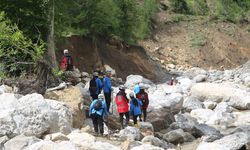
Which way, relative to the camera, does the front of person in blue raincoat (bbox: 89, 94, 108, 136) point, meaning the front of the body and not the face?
away from the camera

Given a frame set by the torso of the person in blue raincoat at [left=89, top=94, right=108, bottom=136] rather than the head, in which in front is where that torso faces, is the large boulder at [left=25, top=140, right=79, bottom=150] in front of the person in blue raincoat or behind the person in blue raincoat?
behind

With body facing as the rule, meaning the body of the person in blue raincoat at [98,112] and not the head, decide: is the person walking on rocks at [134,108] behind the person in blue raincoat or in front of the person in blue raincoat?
in front

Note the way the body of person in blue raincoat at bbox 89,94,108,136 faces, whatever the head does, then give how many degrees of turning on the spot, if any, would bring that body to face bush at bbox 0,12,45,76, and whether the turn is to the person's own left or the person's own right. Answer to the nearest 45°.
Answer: approximately 45° to the person's own left

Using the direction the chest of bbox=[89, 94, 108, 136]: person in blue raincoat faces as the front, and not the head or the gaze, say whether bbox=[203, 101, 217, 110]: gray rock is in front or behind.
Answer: in front
